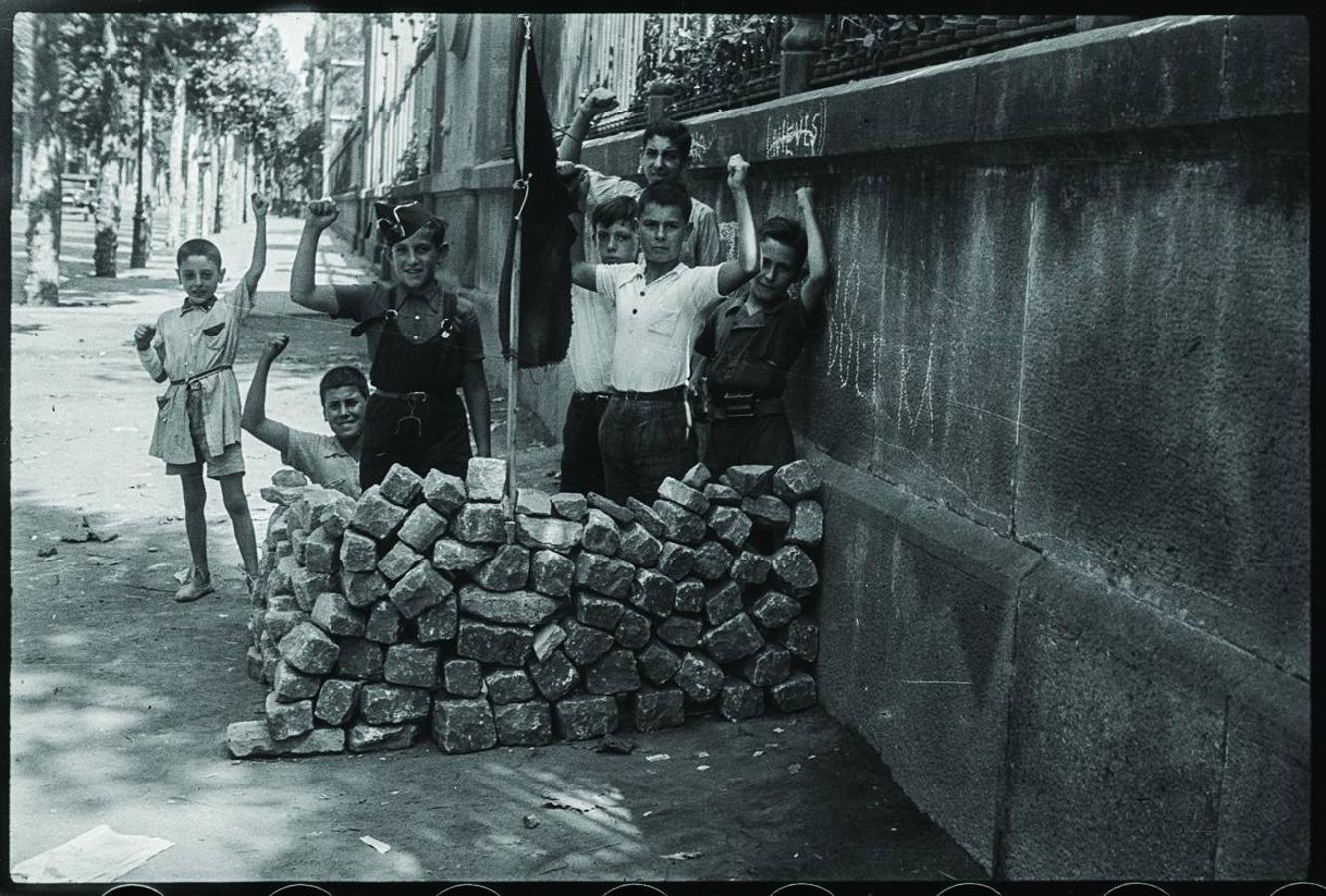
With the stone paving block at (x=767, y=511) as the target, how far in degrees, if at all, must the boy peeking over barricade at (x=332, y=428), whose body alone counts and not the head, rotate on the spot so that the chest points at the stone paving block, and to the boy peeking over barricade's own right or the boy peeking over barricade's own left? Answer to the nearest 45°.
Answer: approximately 45° to the boy peeking over barricade's own left

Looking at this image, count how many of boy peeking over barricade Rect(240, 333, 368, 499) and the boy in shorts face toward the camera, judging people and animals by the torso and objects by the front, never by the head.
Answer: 2

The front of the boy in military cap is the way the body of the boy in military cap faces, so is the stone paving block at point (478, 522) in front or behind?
in front

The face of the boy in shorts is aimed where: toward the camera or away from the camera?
toward the camera

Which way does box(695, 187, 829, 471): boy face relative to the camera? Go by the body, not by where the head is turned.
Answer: toward the camera

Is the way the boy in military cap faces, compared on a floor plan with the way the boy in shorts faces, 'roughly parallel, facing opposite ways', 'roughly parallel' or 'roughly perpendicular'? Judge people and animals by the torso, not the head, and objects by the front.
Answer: roughly parallel

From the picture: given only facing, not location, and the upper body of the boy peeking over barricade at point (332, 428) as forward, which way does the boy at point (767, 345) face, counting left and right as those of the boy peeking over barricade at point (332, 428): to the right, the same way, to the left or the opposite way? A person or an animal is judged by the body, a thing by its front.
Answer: the same way

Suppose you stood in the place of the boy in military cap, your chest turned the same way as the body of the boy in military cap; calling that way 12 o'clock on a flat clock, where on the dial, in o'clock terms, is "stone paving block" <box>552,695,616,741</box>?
The stone paving block is roughly at 11 o'clock from the boy in military cap.

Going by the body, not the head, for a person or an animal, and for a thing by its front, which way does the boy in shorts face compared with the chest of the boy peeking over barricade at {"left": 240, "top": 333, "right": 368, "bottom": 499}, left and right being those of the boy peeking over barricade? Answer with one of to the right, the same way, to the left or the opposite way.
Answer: the same way

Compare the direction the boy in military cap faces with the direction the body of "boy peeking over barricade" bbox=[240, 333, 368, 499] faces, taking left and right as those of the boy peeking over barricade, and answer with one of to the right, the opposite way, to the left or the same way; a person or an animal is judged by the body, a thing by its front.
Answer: the same way

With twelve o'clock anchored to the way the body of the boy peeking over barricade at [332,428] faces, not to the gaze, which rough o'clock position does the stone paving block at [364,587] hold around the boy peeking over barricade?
The stone paving block is roughly at 12 o'clock from the boy peeking over barricade.

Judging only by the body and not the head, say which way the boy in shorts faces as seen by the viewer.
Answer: toward the camera

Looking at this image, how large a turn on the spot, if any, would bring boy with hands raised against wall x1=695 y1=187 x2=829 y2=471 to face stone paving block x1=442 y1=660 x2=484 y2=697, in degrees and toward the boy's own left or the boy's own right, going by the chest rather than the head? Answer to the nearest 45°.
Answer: approximately 45° to the boy's own right

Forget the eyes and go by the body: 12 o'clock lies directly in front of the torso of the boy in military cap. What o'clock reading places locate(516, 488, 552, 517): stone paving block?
The stone paving block is roughly at 11 o'clock from the boy in military cap.

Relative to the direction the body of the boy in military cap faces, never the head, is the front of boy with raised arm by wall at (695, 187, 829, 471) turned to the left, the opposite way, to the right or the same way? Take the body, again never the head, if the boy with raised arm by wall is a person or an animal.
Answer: the same way

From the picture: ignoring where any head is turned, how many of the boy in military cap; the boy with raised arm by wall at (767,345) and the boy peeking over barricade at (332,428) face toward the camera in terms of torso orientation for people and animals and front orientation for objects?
3

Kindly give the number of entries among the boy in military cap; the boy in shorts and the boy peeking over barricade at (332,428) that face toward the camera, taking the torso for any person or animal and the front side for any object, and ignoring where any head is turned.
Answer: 3

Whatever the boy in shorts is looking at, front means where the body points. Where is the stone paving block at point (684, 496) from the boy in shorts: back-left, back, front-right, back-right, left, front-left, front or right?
front-left

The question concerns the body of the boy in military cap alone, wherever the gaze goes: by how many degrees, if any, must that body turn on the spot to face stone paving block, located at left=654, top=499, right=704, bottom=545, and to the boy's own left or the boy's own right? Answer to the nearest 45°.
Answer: approximately 45° to the boy's own left

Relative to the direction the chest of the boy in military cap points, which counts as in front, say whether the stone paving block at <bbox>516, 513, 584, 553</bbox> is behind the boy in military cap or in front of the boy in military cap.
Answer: in front

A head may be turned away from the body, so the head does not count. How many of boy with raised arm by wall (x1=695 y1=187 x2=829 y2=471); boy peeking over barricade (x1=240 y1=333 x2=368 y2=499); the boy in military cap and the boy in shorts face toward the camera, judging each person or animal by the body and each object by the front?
4
